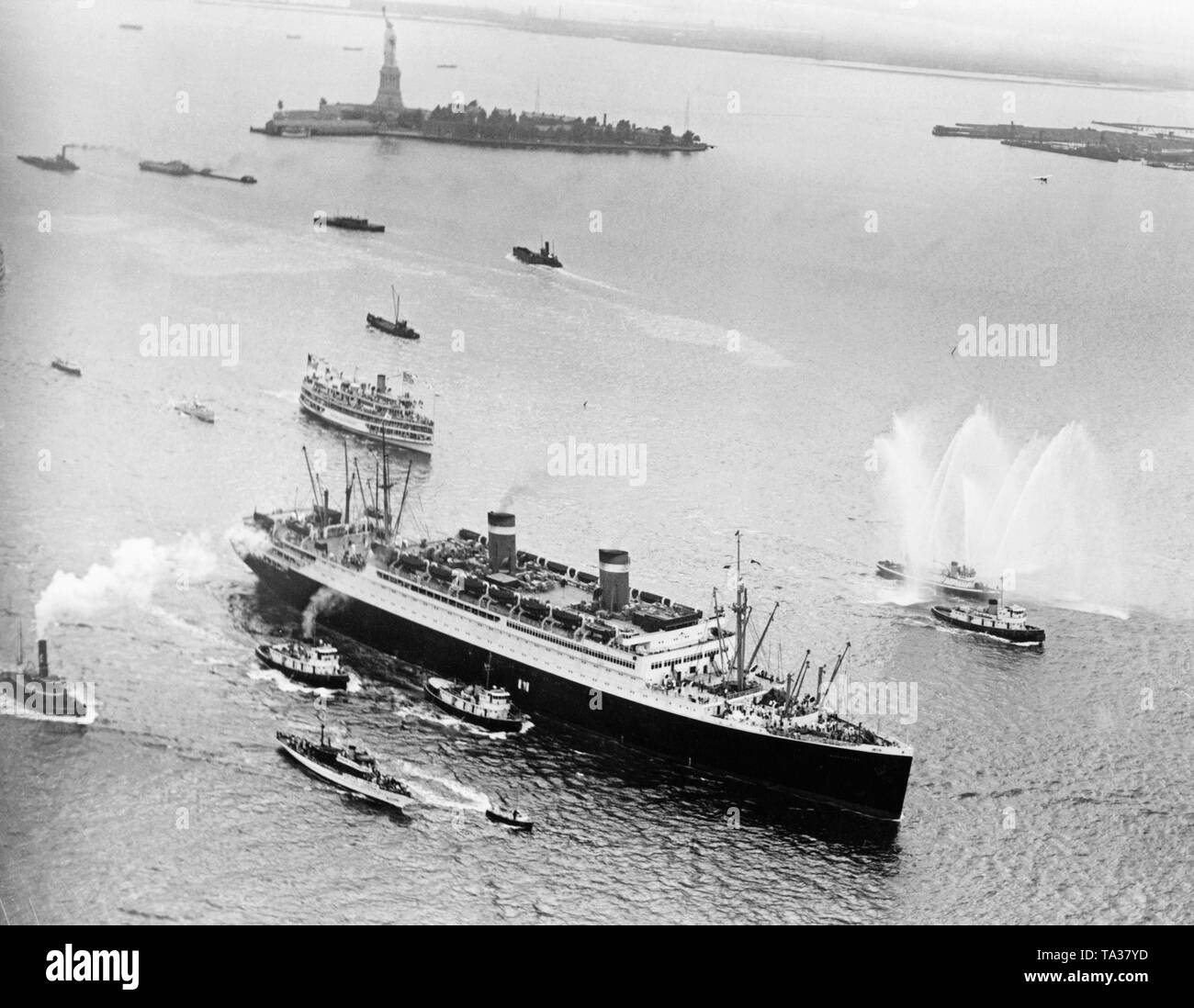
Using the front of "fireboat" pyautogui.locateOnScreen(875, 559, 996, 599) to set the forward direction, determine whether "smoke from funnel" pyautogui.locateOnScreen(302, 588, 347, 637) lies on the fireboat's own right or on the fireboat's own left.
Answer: on the fireboat's own right

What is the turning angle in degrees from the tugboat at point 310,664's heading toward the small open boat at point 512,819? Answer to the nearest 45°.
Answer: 0° — it already faces it

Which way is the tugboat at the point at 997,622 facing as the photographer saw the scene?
facing the viewer and to the right of the viewer

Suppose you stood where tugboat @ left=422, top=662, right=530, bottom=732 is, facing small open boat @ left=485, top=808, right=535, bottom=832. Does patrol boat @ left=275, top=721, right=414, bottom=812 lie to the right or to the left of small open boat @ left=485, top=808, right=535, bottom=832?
right

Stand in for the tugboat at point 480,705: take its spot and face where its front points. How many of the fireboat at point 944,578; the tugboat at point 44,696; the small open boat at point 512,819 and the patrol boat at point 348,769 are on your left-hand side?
1

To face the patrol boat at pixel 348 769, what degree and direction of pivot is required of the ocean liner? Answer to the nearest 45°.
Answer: approximately 90° to its right
